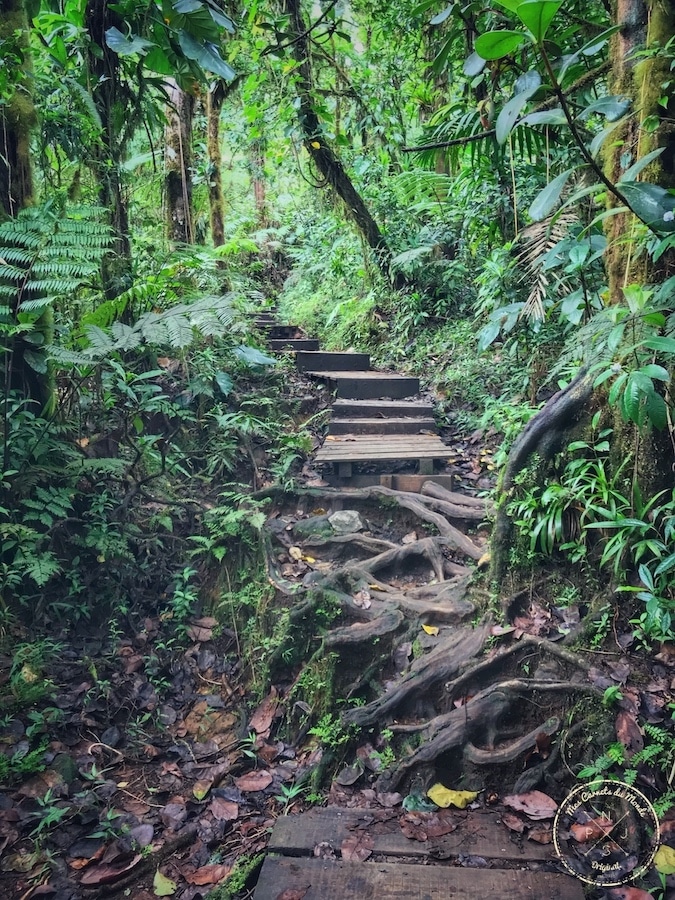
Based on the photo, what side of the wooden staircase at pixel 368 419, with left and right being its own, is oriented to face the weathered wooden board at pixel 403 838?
front

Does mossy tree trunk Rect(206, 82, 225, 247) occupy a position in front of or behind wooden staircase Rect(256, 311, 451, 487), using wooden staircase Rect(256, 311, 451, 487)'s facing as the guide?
behind

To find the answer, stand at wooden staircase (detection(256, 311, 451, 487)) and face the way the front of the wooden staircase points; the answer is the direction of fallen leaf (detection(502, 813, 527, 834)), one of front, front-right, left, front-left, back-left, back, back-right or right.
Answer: front

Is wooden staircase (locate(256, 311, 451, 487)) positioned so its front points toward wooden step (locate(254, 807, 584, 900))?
yes

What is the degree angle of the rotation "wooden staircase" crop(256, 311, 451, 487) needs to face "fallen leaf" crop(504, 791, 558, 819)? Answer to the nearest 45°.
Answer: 0° — it already faces it

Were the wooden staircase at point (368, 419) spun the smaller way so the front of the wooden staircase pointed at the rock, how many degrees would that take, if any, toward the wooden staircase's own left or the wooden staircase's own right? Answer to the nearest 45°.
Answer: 0° — it already faces it

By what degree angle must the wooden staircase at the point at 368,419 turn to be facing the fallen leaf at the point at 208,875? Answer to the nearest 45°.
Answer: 0° — it already faces it

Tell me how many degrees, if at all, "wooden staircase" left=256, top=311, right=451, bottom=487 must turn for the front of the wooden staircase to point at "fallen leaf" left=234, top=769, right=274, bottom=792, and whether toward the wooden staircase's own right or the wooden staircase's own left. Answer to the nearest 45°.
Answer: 0° — it already faces it

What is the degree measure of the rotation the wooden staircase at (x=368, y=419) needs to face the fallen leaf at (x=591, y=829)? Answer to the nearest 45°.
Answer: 0° — it already faces it

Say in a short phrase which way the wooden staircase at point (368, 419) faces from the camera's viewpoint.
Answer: facing the viewer

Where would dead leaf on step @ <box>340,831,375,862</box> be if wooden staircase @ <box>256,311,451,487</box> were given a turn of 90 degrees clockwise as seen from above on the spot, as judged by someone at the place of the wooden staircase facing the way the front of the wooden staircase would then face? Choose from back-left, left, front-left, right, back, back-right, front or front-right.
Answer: left

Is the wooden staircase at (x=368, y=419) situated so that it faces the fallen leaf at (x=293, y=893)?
yes

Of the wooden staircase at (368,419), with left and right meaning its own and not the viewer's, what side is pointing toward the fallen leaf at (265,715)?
front

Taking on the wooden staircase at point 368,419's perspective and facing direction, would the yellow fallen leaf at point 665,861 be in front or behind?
in front
